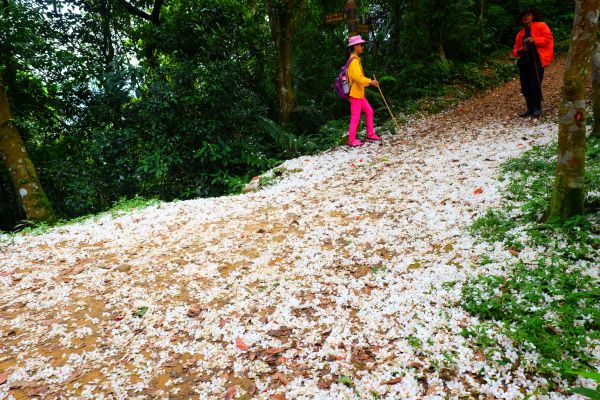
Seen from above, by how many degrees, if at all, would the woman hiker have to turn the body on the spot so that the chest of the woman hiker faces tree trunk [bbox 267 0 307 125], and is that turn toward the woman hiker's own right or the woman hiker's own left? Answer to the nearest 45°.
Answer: approximately 135° to the woman hiker's own left

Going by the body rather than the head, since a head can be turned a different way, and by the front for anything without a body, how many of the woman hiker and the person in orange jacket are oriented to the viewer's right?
1

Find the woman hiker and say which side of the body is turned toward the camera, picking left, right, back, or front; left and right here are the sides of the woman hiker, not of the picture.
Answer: right

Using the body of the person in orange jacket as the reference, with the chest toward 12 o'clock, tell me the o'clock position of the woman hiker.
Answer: The woman hiker is roughly at 1 o'clock from the person in orange jacket.

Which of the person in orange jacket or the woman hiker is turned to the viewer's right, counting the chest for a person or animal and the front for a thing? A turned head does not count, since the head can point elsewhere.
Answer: the woman hiker

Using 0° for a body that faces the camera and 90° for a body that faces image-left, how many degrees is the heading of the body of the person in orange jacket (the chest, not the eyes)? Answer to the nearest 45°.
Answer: approximately 45°
